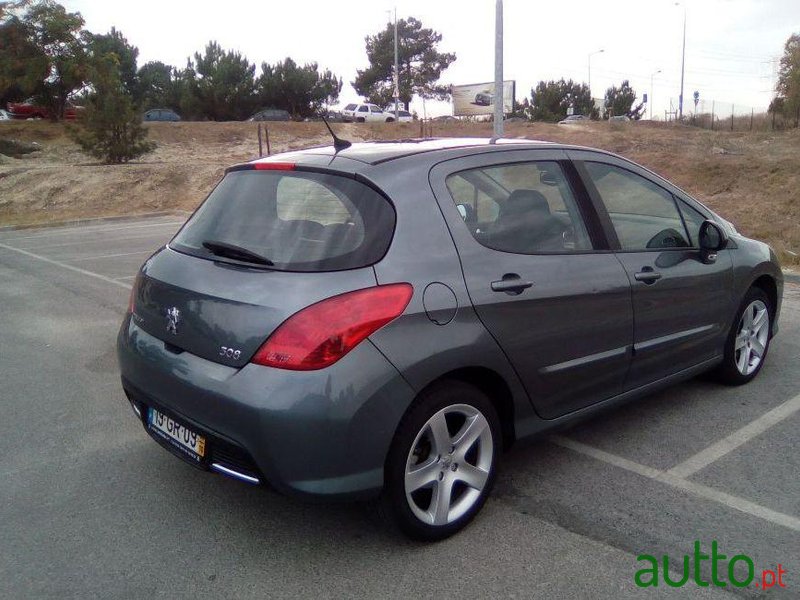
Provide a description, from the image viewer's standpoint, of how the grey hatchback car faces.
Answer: facing away from the viewer and to the right of the viewer

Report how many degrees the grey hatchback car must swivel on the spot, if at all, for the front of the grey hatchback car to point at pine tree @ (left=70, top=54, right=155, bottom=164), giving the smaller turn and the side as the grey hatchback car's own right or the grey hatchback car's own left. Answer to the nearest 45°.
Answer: approximately 90° to the grey hatchback car's own left

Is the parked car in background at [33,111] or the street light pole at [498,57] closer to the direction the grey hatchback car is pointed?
the street light pole

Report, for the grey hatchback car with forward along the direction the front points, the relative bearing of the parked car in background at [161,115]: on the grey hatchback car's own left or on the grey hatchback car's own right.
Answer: on the grey hatchback car's own left

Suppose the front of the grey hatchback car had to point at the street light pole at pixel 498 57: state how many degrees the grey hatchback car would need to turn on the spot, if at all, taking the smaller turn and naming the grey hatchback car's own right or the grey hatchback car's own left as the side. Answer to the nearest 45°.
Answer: approximately 45° to the grey hatchback car's own left

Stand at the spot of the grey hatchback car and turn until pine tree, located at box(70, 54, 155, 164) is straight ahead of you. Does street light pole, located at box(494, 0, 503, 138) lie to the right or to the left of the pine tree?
right

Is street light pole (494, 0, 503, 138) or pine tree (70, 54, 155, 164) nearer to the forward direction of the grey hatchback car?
the street light pole

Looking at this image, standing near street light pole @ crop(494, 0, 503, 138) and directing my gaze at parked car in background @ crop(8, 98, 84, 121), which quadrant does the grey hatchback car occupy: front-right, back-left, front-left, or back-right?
back-left
